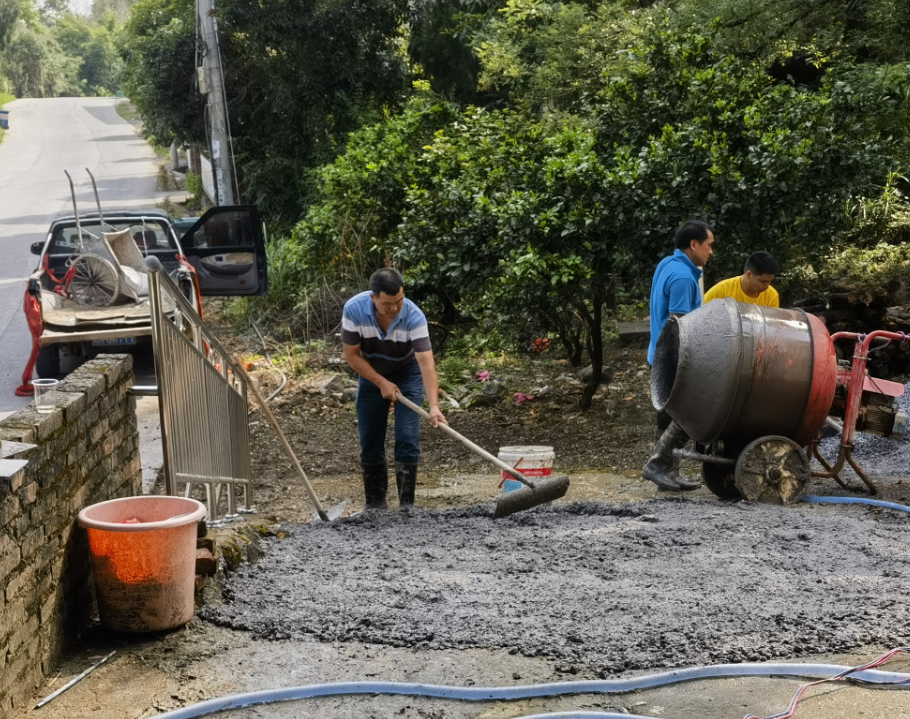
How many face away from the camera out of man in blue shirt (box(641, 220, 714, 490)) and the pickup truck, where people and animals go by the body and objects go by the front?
1

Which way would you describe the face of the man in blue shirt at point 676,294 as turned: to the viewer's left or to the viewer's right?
to the viewer's right

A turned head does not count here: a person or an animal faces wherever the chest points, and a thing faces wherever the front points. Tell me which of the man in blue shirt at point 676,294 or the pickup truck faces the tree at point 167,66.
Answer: the pickup truck

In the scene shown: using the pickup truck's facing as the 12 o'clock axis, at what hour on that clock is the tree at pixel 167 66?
The tree is roughly at 12 o'clock from the pickup truck.

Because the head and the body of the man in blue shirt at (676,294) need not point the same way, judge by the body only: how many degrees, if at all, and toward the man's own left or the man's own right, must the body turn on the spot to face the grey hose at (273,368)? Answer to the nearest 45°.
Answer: approximately 135° to the man's own left

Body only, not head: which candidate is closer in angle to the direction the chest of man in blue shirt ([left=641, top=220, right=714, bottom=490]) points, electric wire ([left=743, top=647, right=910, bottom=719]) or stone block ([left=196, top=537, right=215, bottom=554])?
the electric wire

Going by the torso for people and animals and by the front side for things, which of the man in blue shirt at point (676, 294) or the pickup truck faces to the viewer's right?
the man in blue shirt

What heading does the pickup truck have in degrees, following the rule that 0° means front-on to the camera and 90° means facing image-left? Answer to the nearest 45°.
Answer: approximately 180°

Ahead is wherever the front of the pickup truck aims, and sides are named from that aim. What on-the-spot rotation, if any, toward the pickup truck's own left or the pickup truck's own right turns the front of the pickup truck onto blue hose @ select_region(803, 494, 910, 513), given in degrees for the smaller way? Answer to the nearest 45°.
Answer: approximately 135° to the pickup truck's own right

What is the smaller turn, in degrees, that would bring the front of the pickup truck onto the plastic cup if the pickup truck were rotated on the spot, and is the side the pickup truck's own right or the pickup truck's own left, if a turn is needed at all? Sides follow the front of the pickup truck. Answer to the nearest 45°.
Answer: approximately 180°
